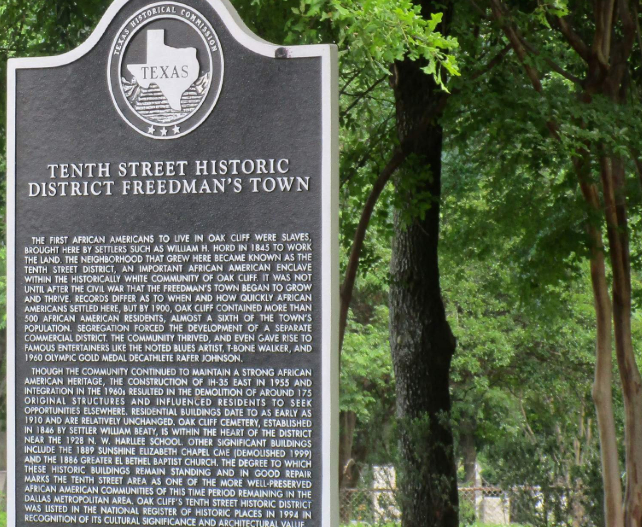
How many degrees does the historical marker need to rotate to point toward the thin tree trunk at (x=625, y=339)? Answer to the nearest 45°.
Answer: approximately 135° to its left

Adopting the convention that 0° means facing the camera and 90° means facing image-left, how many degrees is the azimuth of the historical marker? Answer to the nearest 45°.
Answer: approximately 0°

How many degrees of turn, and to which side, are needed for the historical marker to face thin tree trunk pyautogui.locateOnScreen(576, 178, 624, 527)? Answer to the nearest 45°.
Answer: approximately 135° to its left
